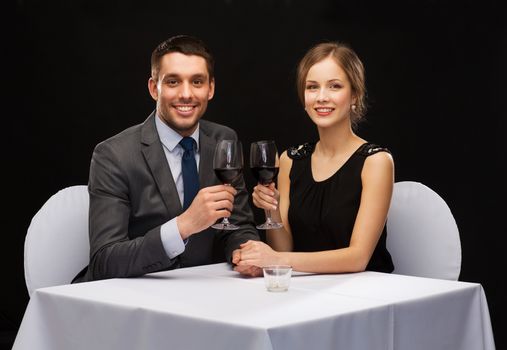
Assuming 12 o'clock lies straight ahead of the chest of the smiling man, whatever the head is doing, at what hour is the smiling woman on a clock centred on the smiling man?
The smiling woman is roughly at 10 o'clock from the smiling man.

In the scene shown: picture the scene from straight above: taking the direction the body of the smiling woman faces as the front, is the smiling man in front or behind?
in front

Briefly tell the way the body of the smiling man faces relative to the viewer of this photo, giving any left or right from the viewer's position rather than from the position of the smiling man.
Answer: facing the viewer and to the right of the viewer

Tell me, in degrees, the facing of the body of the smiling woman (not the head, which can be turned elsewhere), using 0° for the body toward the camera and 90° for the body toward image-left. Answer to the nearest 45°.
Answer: approximately 45°

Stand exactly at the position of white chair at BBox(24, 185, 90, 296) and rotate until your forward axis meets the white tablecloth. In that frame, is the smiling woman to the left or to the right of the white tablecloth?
left

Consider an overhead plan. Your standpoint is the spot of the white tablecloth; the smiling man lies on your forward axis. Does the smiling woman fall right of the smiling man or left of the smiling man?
right

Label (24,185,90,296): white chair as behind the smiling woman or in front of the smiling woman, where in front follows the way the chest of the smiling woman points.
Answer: in front

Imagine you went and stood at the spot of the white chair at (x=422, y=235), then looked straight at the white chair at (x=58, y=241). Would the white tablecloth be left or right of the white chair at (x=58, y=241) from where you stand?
left

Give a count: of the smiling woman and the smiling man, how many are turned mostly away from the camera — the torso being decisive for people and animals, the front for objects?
0
